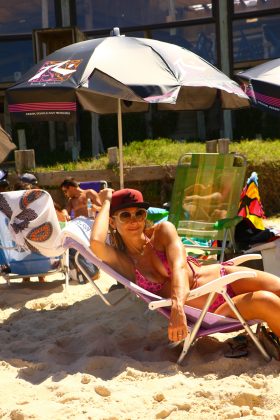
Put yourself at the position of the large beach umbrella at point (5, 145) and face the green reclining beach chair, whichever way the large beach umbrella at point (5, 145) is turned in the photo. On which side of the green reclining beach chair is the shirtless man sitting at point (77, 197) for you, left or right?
left

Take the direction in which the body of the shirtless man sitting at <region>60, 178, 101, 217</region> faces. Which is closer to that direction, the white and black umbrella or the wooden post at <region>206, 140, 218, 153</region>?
the white and black umbrella

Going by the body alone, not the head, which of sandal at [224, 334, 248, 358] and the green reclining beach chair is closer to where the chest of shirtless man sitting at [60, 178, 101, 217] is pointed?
the sandal

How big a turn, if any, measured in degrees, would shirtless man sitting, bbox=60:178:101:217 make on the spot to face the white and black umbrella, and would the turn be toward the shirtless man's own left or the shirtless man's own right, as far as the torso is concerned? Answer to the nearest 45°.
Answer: approximately 45° to the shirtless man's own left

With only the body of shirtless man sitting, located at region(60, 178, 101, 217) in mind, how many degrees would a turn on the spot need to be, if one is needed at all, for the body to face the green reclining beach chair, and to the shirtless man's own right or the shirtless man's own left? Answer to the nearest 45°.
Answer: approximately 90° to the shirtless man's own left

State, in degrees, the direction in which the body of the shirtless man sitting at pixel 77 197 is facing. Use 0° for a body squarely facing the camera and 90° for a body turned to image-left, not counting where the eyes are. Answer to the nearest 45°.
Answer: approximately 45°

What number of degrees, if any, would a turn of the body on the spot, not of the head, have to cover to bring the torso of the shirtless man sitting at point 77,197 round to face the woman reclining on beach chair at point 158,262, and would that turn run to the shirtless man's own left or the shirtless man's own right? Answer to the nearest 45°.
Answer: approximately 45° to the shirtless man's own left
